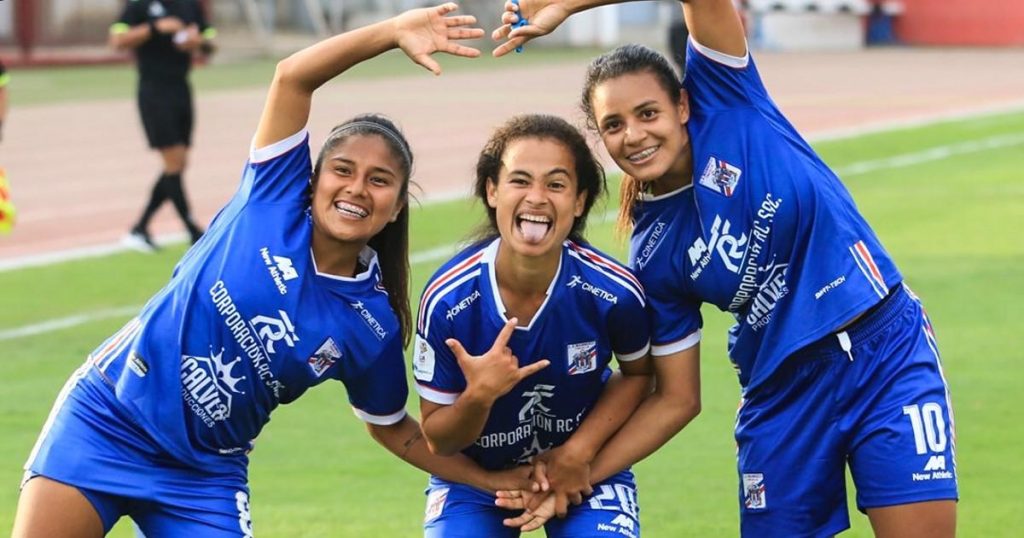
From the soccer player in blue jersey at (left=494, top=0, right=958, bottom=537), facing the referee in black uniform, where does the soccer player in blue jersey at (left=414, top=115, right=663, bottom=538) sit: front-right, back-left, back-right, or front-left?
front-left

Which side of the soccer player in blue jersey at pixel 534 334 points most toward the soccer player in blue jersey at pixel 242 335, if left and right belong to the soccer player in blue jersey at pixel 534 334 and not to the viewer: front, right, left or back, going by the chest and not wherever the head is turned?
right

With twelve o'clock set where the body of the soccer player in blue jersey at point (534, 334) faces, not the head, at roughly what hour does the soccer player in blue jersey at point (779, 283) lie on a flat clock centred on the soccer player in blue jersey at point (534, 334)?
the soccer player in blue jersey at point (779, 283) is roughly at 9 o'clock from the soccer player in blue jersey at point (534, 334).

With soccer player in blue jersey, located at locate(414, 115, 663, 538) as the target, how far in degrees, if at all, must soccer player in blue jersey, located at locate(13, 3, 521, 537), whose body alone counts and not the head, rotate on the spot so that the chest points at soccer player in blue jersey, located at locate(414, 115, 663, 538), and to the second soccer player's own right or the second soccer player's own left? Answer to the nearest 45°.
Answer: approximately 45° to the second soccer player's own left

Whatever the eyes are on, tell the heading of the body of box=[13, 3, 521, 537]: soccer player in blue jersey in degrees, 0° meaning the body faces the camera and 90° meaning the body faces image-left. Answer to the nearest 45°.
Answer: approximately 315°

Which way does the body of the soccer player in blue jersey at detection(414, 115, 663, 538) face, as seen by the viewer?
toward the camera

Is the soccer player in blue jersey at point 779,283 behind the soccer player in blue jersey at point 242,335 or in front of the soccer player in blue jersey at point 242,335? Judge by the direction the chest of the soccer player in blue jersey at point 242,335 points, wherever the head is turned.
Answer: in front

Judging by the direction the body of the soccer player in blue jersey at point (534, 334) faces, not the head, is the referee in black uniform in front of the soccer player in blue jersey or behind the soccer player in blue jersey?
behind

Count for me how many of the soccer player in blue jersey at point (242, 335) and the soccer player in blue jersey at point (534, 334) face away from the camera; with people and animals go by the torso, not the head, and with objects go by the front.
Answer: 0

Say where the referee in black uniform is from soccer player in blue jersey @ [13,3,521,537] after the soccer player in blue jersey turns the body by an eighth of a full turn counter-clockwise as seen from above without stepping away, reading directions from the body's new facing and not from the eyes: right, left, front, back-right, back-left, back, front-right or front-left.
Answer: left
